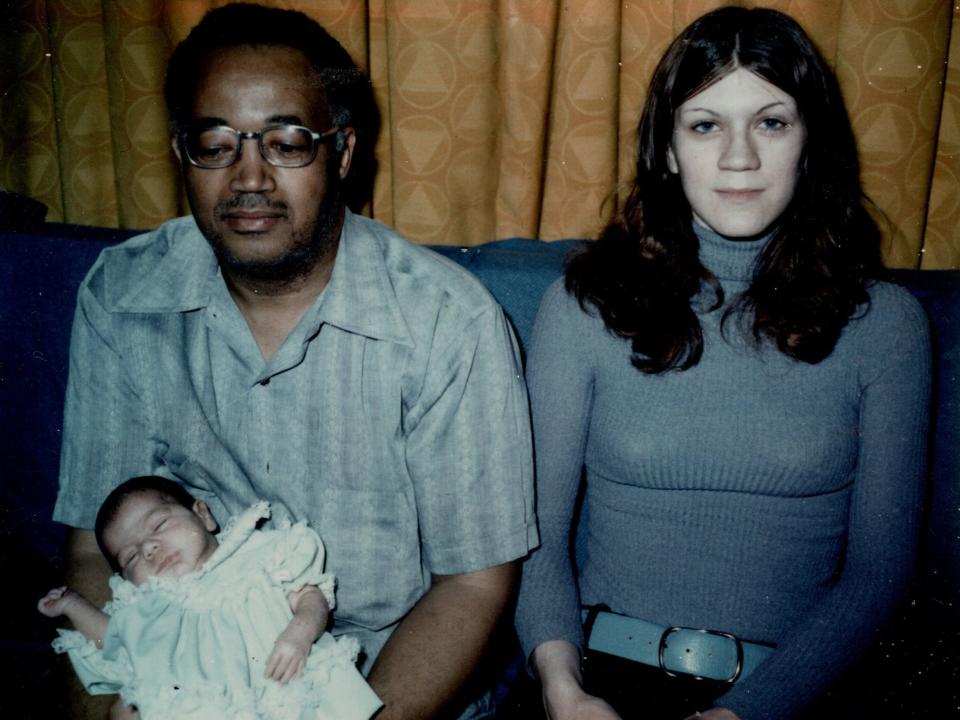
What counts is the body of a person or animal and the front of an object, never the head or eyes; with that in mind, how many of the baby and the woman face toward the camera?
2

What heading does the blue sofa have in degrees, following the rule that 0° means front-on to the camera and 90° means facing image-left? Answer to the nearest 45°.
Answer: approximately 0°

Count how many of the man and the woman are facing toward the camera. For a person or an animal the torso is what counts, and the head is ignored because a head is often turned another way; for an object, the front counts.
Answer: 2

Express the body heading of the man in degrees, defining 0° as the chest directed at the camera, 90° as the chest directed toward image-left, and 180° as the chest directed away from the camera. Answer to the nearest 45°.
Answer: approximately 0°
